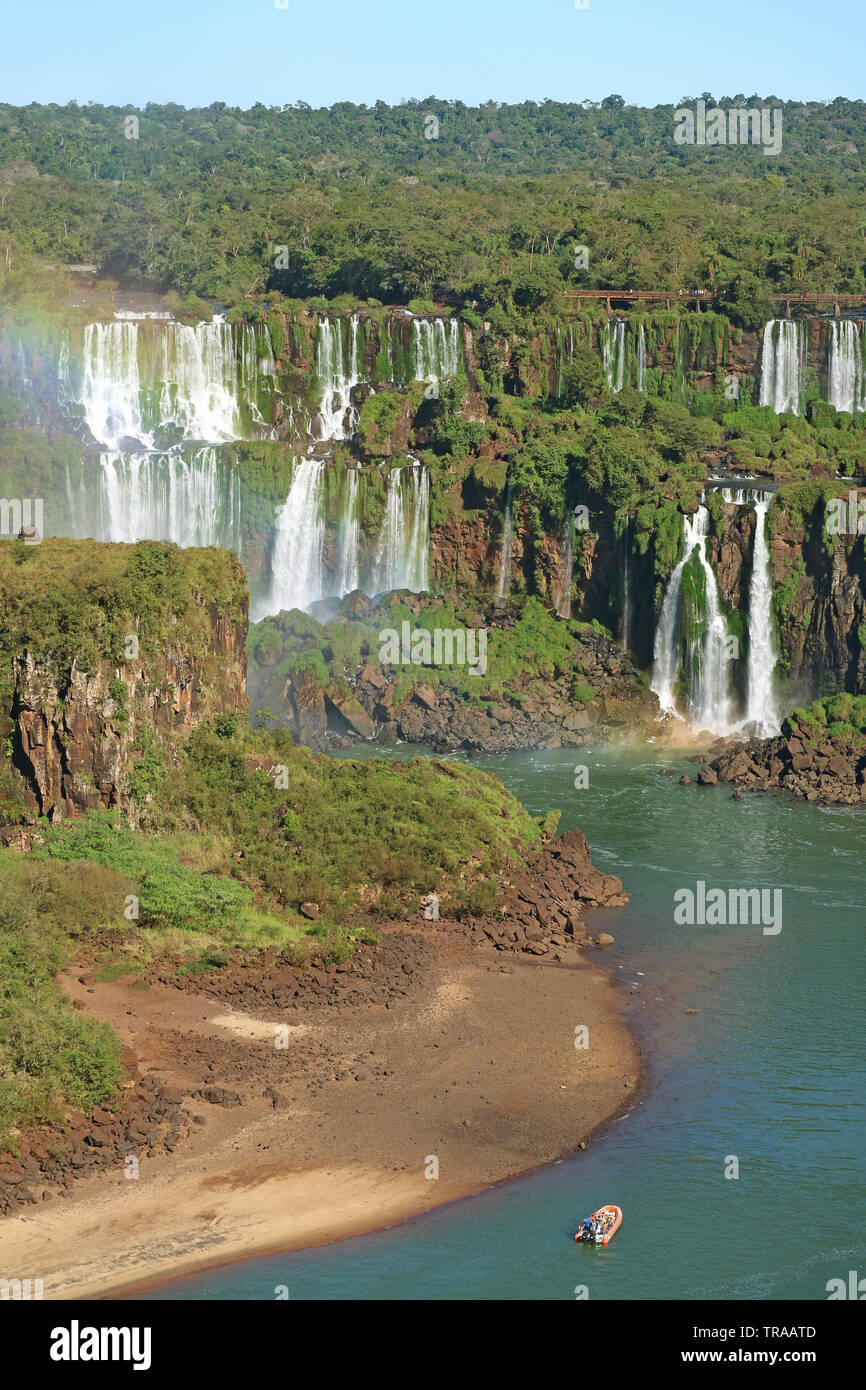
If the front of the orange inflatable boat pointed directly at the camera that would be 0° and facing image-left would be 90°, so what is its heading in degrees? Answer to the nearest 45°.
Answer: approximately 225°

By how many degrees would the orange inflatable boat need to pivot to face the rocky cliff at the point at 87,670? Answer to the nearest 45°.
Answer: approximately 90° to its left
